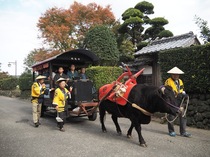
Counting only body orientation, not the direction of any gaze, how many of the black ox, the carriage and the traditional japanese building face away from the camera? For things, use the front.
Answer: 0

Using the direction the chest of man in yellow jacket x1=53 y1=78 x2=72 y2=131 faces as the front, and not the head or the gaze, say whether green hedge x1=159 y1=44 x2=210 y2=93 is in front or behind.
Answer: in front

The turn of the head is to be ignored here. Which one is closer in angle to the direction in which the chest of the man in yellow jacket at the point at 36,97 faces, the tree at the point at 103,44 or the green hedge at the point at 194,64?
the green hedge

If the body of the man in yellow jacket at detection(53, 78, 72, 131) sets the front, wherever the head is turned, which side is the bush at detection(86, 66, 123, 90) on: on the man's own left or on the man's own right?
on the man's own left

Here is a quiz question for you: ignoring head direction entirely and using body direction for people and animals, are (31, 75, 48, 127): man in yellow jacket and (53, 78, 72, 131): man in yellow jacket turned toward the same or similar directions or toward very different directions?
same or similar directions

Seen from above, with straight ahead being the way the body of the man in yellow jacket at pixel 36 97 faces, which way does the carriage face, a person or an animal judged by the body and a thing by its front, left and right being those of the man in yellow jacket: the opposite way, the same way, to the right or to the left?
the same way

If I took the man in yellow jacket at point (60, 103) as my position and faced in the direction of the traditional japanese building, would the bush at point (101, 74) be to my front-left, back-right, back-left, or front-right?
front-left

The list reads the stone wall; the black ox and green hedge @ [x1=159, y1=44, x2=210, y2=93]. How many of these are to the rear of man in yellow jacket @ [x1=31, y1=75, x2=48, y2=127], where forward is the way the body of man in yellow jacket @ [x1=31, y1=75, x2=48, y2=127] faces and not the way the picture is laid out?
0

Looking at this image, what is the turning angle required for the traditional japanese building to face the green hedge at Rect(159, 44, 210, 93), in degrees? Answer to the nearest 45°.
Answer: approximately 45° to its left

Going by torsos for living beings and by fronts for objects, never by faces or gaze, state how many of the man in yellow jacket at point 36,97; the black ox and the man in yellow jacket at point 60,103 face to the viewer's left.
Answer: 0

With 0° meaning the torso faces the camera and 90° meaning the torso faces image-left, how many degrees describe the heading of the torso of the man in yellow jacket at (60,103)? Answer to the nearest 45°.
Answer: approximately 315°

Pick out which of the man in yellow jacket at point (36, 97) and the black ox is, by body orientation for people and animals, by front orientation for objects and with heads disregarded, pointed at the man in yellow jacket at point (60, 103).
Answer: the man in yellow jacket at point (36, 97)

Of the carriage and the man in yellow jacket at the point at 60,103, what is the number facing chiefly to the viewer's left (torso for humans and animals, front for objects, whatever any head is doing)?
0

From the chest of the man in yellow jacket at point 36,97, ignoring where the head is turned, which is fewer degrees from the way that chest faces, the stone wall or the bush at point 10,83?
the stone wall

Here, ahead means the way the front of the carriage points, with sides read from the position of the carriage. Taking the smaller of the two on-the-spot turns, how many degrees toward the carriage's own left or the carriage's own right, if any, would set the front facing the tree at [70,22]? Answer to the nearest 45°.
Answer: approximately 135° to the carriage's own left

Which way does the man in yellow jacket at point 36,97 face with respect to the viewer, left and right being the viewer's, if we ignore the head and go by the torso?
facing the viewer and to the right of the viewer

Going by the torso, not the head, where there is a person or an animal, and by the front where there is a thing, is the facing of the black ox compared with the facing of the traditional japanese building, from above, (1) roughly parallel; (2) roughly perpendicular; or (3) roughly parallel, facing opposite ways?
roughly perpendicular

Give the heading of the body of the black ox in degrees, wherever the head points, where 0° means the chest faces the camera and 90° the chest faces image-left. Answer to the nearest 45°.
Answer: approximately 315°

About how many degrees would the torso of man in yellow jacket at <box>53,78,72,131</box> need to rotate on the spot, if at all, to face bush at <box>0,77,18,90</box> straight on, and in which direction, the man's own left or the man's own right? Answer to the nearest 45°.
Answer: approximately 135° to the man's own left

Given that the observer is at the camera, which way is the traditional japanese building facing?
facing the viewer and to the left of the viewer

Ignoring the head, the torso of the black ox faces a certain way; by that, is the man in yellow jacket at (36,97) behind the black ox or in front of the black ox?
behind
